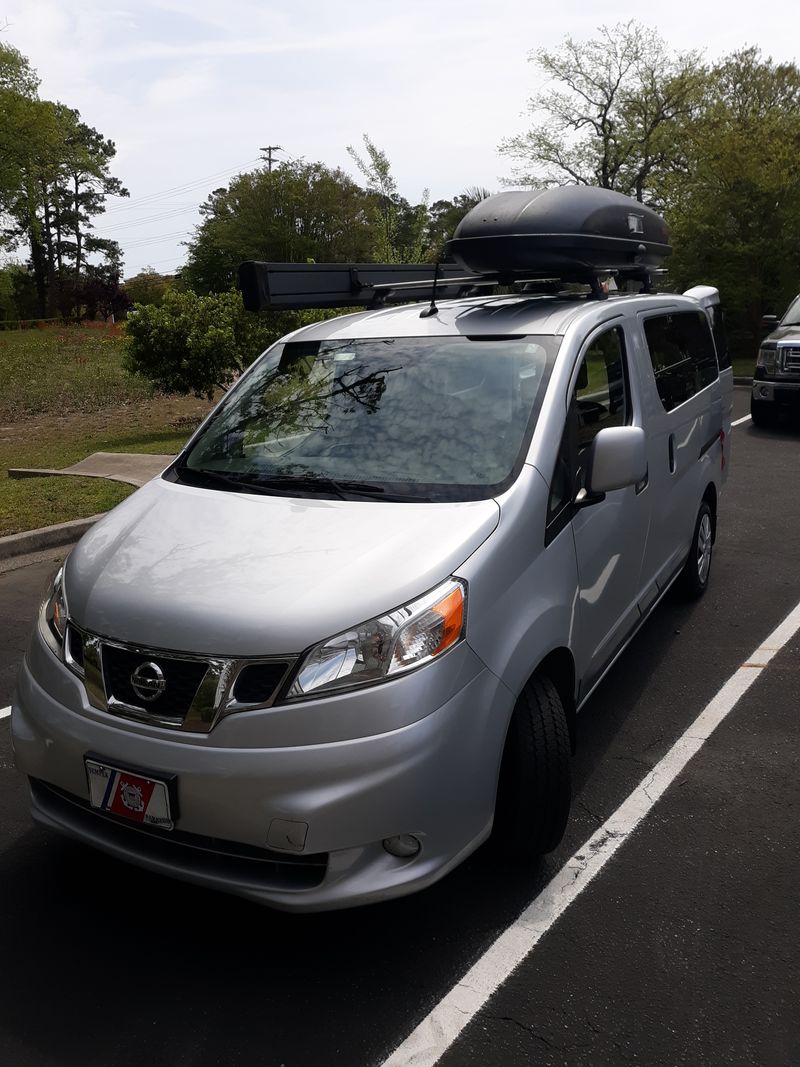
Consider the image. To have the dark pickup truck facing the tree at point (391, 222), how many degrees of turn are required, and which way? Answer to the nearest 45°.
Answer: approximately 135° to its right

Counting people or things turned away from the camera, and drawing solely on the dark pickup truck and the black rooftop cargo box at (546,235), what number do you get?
0

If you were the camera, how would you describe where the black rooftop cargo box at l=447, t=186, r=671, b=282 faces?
facing the viewer and to the left of the viewer

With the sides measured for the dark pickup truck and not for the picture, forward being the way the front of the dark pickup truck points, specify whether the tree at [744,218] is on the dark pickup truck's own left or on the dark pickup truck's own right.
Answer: on the dark pickup truck's own right

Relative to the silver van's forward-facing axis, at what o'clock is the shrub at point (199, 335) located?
The shrub is roughly at 4 o'clock from the silver van.

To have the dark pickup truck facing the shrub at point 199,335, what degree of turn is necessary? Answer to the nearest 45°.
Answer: approximately 45° to its right

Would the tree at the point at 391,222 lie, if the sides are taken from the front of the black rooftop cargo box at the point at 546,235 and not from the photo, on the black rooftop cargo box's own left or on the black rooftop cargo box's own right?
on the black rooftop cargo box's own right

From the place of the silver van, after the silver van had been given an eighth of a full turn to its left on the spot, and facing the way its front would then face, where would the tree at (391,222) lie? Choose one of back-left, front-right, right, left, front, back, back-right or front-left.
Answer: back

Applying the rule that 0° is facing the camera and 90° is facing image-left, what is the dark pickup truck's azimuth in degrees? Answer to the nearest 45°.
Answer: approximately 45°

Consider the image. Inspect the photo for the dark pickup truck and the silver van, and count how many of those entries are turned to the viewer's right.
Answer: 0

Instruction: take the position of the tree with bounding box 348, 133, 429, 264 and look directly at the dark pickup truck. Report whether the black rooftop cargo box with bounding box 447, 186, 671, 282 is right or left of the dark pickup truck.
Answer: right

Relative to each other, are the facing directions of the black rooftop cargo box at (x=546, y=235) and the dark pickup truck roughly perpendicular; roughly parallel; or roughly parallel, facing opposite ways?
roughly parallel
